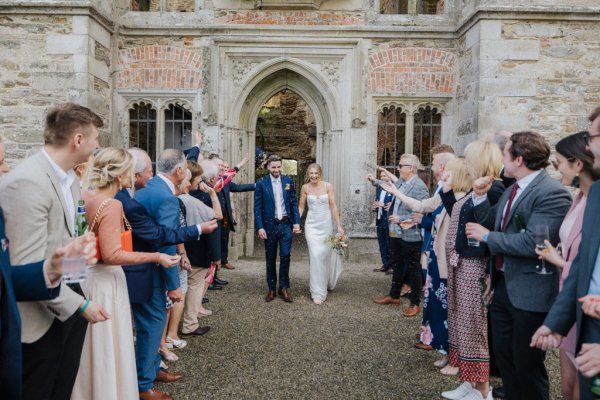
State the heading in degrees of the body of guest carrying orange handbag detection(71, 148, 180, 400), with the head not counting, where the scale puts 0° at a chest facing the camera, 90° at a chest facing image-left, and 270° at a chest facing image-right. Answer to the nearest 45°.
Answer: approximately 225°

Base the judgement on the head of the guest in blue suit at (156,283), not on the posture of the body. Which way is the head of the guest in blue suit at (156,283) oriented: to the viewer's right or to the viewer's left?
to the viewer's right

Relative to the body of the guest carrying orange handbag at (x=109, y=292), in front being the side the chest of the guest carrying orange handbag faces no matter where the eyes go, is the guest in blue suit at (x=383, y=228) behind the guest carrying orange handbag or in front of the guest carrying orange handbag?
in front

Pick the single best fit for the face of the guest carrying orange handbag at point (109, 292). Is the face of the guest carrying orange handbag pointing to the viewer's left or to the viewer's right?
to the viewer's right

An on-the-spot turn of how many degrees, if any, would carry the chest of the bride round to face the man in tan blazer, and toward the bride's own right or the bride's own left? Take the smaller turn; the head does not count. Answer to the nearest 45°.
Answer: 0° — they already face them

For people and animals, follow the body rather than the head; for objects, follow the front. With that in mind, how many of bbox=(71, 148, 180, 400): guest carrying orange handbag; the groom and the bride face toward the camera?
2

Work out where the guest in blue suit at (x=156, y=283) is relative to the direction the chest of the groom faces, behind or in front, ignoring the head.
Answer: in front

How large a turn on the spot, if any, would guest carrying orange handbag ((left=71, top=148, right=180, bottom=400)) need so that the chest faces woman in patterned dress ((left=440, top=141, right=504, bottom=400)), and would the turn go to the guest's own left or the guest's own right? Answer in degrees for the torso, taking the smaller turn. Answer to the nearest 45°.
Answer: approximately 45° to the guest's own right

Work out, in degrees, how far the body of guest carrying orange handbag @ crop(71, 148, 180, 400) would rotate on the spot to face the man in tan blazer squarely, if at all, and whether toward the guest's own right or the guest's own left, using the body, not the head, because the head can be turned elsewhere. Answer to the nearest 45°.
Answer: approximately 135° to the guest's own right
